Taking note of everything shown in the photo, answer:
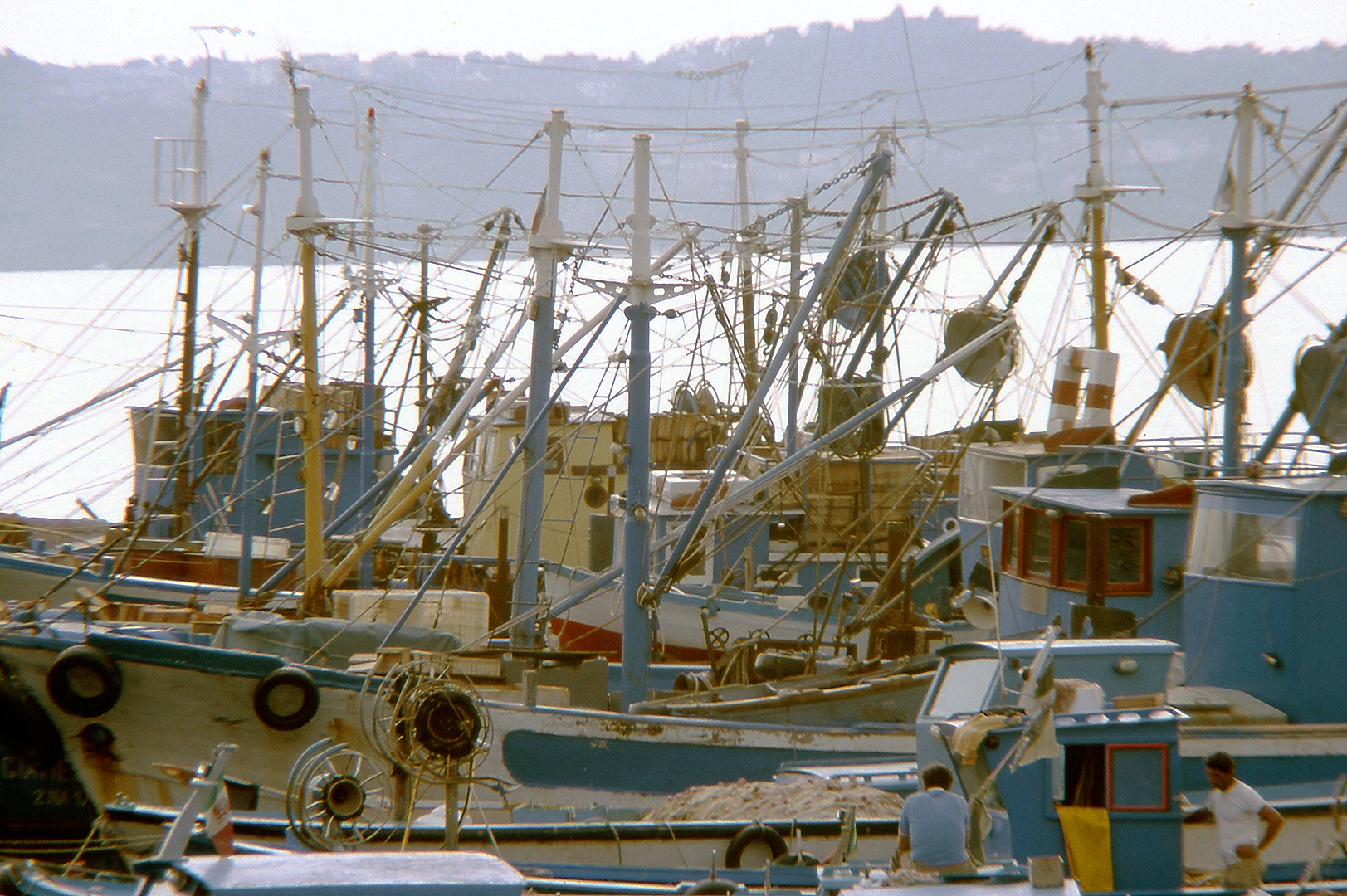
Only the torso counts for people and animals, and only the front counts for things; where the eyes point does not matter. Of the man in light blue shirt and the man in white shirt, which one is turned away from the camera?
the man in light blue shirt

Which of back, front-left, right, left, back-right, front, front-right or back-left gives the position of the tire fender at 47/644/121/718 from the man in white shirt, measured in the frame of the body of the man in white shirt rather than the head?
front-right

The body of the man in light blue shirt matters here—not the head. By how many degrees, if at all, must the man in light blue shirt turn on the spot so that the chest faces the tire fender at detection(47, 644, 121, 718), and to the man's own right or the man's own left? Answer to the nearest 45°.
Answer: approximately 90° to the man's own left

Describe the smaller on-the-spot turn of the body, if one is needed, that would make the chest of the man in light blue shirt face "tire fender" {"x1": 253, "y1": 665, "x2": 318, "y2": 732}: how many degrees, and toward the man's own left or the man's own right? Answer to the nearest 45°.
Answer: approximately 45° to the man's own left

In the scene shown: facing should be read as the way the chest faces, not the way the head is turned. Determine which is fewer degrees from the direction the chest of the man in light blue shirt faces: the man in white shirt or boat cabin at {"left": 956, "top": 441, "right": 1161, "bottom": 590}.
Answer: the boat cabin

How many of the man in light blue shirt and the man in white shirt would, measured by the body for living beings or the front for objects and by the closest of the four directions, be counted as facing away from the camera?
1

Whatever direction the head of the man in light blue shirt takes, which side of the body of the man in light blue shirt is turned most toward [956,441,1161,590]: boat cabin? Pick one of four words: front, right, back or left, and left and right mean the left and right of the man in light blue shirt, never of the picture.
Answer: front

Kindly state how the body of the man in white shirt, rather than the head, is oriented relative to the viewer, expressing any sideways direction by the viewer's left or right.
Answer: facing the viewer and to the left of the viewer

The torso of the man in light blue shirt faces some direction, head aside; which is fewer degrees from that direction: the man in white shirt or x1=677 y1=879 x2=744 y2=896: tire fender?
the man in white shirt

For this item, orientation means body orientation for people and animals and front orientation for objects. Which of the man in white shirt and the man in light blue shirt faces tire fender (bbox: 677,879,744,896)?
the man in white shirt

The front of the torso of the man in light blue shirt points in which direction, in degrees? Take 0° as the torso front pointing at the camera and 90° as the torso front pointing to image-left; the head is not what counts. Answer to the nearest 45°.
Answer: approximately 180°

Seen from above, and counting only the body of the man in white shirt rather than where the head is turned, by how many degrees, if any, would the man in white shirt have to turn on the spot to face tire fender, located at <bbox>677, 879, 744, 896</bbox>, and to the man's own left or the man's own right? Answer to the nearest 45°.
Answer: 0° — they already face it

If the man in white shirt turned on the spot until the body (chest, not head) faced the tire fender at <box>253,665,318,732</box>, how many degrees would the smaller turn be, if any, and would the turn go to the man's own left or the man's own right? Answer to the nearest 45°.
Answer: approximately 45° to the man's own right

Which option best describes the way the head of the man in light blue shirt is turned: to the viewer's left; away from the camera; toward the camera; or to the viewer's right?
away from the camera
